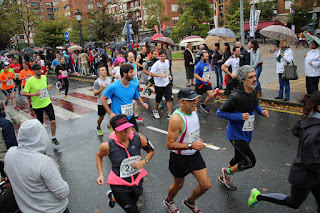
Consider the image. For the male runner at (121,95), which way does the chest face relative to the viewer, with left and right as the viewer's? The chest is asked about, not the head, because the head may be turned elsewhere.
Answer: facing the viewer and to the right of the viewer

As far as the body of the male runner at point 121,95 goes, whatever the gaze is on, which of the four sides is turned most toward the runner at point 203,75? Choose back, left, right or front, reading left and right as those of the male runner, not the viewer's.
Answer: left

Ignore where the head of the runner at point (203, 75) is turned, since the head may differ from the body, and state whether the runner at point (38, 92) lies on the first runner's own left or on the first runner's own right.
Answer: on the first runner's own right

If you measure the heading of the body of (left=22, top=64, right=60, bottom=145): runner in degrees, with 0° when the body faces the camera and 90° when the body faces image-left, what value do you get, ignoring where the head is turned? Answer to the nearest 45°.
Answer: approximately 315°

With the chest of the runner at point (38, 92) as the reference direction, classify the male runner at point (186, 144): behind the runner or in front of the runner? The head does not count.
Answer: in front

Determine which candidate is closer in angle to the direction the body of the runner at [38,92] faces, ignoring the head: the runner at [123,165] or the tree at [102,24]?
the runner
